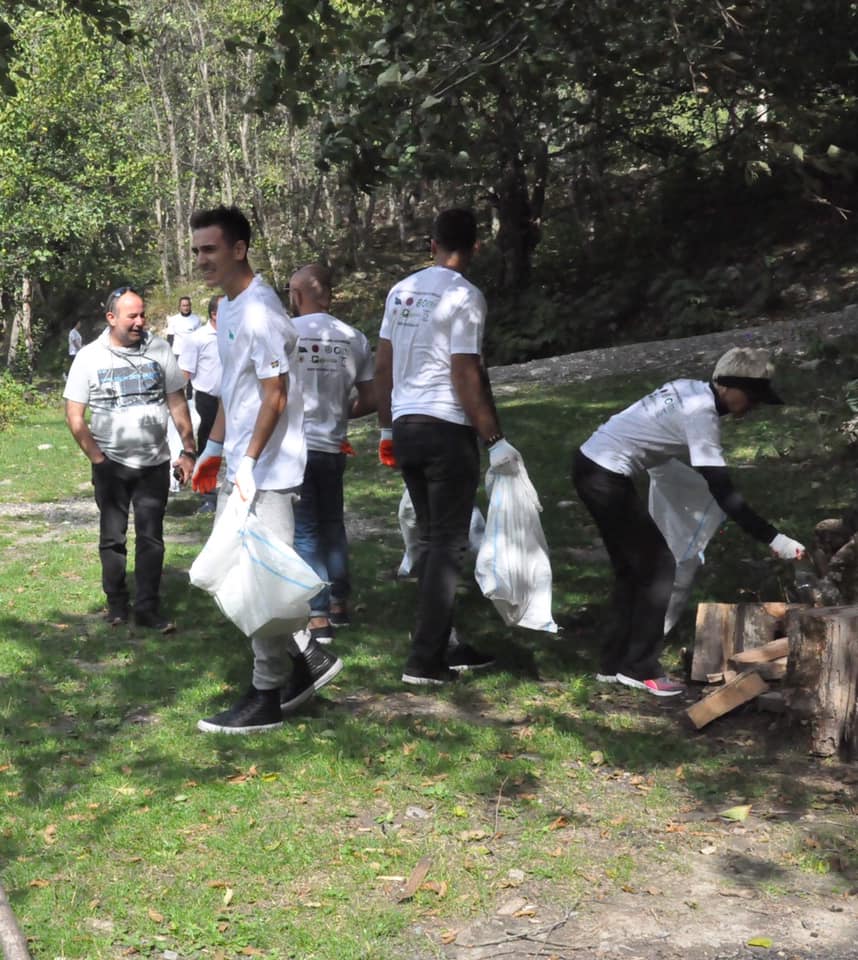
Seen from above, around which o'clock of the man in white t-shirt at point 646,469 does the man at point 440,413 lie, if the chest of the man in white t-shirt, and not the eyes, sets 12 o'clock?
The man is roughly at 6 o'clock from the man in white t-shirt.

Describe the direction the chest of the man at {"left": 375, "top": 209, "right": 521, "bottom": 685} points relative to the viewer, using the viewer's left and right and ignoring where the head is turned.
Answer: facing away from the viewer and to the right of the viewer

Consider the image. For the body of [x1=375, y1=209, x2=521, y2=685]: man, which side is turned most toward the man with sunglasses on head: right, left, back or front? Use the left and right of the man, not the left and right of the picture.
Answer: left

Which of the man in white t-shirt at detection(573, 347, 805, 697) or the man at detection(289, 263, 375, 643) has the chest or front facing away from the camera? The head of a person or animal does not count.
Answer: the man

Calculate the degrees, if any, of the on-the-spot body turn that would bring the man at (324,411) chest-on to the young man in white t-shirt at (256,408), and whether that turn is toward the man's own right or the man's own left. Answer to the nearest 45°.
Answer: approximately 180°

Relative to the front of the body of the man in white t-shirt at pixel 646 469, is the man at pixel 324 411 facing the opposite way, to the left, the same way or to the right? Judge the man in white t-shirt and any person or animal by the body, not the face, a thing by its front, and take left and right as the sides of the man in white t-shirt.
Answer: to the left

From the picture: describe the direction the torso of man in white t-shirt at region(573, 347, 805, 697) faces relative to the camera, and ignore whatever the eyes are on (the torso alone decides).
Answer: to the viewer's right

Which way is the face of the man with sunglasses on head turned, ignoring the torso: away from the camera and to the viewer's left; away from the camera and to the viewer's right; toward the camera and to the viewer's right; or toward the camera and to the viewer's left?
toward the camera and to the viewer's right

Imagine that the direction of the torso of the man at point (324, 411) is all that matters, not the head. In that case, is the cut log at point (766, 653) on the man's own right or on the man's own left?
on the man's own right

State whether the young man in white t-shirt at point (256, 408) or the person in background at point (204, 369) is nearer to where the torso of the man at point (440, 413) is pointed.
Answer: the person in background

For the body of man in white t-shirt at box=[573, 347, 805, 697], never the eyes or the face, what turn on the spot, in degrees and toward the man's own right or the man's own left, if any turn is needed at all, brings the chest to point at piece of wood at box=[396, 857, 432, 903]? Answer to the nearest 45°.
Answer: approximately 90° to the man's own right

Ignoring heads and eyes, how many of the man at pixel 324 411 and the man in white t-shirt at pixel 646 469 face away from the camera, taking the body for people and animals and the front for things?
1

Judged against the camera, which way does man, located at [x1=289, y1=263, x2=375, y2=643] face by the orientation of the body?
away from the camera

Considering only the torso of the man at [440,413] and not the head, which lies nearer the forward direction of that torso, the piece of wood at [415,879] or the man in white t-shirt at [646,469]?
the man in white t-shirt

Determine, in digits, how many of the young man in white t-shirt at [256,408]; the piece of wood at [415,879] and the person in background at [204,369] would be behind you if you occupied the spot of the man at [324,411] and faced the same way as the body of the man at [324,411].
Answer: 2
